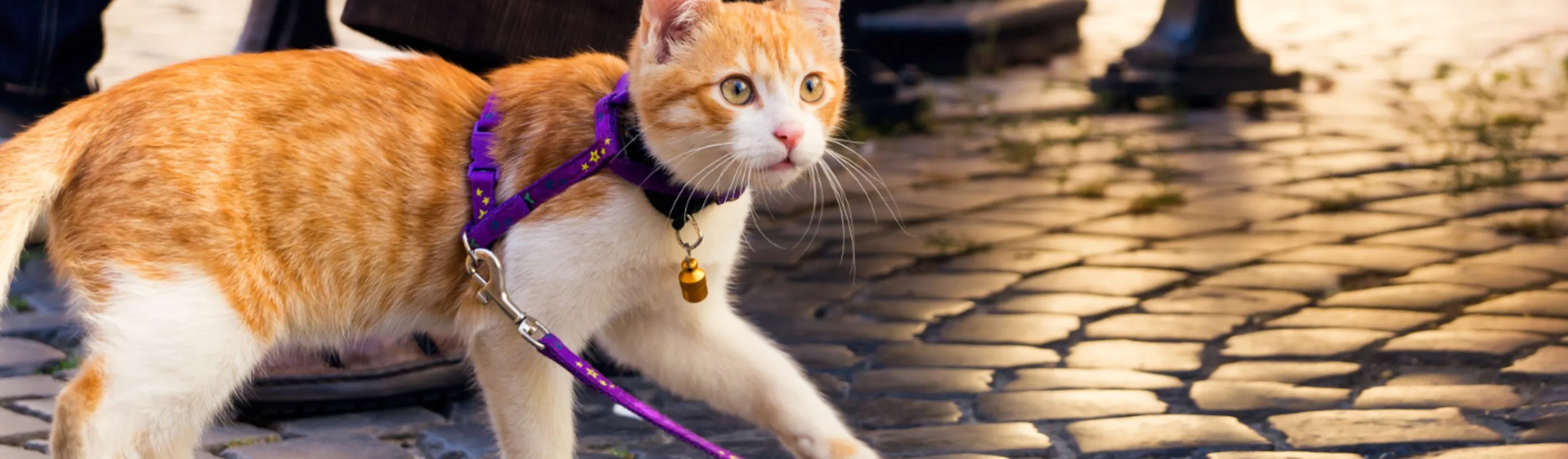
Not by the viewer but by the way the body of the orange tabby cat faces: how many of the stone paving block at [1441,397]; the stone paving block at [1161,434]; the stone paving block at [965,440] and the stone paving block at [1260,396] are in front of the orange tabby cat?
4

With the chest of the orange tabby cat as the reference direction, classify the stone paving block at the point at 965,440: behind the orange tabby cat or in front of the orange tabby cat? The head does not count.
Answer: in front

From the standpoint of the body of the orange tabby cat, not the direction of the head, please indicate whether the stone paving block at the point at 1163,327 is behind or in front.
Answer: in front

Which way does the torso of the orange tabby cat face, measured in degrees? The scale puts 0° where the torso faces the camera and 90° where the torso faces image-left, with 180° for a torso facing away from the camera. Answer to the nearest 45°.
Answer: approximately 270°

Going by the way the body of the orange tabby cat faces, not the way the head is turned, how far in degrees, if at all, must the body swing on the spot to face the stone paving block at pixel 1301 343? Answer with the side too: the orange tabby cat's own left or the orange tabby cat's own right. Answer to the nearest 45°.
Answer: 0° — it already faces it

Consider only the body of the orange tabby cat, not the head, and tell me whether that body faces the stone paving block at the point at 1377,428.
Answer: yes

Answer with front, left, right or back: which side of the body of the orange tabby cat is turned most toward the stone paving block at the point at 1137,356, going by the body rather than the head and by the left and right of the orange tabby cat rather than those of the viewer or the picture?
front

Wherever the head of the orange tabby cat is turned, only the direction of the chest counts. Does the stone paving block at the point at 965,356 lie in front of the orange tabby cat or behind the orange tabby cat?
in front

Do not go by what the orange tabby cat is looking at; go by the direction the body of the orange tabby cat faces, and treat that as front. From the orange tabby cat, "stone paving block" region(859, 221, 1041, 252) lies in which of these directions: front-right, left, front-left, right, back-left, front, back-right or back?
front-left
